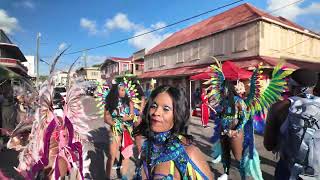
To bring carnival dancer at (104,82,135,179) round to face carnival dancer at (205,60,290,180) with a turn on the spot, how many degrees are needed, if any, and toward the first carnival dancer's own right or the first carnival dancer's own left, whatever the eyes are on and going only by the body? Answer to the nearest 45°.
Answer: approximately 45° to the first carnival dancer's own left

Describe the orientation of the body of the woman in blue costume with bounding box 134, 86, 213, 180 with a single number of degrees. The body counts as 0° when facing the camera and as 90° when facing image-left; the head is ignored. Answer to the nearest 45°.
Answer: approximately 45°

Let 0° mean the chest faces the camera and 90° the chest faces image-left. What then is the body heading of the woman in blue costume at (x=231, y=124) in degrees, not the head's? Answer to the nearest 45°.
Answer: approximately 45°
